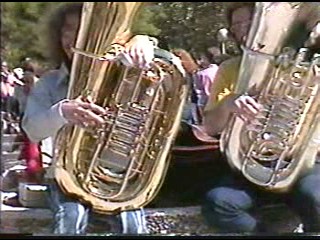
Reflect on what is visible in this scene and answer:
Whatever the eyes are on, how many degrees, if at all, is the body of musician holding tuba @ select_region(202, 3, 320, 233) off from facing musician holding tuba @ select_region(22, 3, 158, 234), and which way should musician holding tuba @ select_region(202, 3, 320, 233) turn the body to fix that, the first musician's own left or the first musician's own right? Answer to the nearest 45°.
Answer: approximately 90° to the first musician's own right

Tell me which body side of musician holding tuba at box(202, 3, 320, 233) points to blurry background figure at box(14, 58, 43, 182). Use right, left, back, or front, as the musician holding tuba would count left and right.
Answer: right

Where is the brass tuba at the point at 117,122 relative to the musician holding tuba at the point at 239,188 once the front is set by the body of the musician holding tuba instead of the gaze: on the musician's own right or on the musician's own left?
on the musician's own right

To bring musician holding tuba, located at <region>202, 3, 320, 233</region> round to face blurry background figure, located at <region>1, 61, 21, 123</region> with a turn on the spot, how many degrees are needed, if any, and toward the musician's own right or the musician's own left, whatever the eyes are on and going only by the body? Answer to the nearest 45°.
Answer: approximately 90° to the musician's own right

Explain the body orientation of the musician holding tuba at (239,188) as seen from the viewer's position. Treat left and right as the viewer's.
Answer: facing the viewer
